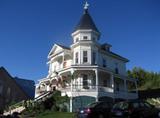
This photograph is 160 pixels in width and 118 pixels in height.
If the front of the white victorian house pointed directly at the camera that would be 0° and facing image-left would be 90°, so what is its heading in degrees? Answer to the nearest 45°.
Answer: approximately 45°

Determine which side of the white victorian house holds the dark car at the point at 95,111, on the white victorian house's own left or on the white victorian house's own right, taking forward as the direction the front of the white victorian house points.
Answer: on the white victorian house's own left

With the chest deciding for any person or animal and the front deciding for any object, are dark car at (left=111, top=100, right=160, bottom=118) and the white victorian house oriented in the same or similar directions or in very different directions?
very different directions

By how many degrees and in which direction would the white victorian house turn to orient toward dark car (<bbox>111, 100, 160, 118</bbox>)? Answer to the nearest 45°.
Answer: approximately 45° to its left
